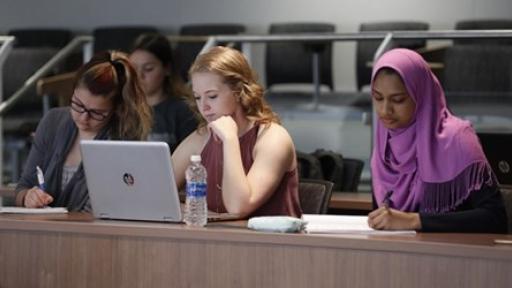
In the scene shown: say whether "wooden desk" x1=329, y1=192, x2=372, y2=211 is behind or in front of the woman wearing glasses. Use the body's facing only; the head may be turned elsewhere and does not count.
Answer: behind

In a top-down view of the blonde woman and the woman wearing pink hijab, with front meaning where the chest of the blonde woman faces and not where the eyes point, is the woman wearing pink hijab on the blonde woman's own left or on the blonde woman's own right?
on the blonde woman's own left

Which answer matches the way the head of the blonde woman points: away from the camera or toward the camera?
toward the camera

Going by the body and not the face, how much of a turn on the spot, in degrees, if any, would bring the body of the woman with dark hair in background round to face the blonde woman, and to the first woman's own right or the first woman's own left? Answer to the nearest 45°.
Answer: approximately 45° to the first woman's own left

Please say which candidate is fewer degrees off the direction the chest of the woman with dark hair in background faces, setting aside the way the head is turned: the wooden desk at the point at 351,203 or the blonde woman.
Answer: the blonde woman

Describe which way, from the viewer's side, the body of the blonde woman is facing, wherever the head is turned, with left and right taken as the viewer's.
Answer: facing the viewer and to the left of the viewer

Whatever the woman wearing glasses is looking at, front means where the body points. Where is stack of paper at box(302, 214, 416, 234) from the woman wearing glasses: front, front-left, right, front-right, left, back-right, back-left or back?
left

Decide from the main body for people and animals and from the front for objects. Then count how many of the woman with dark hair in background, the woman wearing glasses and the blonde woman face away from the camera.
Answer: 0

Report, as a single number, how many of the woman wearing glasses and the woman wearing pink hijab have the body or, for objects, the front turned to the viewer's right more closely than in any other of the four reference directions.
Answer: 0

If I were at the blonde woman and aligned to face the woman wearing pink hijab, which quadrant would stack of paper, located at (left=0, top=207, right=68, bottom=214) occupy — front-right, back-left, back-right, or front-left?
back-right

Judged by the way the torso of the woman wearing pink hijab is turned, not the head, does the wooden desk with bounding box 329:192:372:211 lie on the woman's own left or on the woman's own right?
on the woman's own right

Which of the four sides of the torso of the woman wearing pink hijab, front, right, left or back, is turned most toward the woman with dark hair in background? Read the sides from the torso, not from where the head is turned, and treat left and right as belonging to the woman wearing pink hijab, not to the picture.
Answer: right

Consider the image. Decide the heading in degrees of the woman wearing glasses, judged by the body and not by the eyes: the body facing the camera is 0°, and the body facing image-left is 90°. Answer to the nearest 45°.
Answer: approximately 45°

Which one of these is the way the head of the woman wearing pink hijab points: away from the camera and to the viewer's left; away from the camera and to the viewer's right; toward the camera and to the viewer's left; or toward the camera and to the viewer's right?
toward the camera and to the viewer's left
